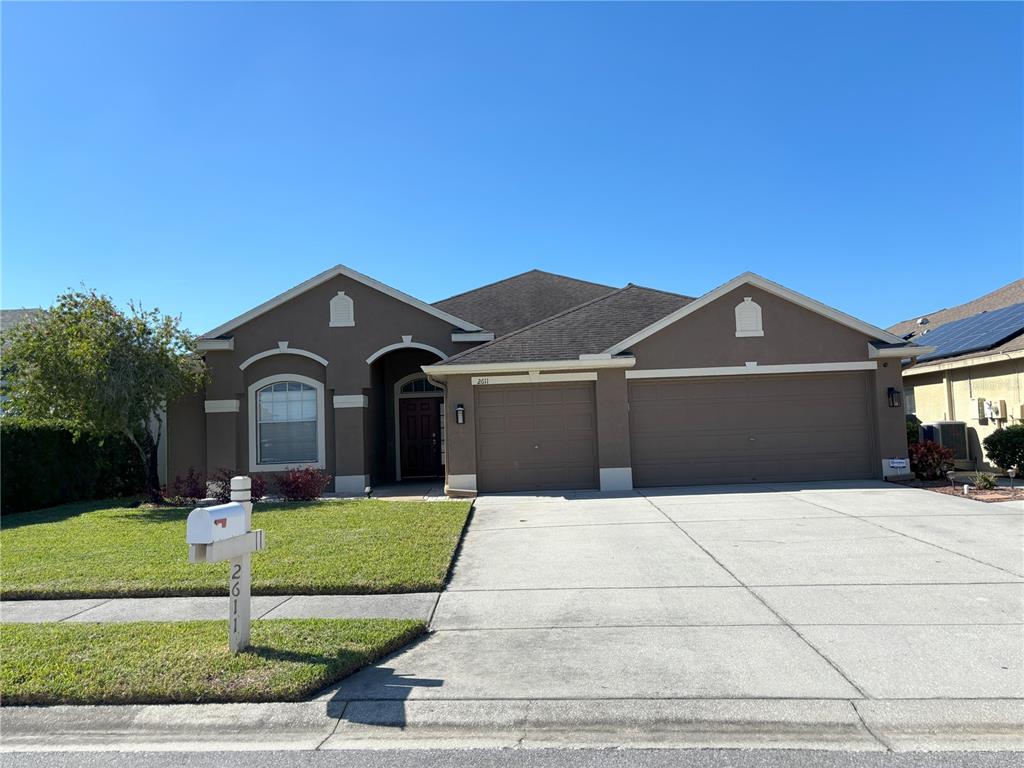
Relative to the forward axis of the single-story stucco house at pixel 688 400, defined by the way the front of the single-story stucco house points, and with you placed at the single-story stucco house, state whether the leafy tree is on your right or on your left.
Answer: on your right

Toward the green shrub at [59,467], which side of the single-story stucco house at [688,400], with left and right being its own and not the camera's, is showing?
right

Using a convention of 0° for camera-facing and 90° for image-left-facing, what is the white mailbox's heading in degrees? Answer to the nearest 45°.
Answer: approximately 45°

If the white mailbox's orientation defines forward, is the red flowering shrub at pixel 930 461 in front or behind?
behind

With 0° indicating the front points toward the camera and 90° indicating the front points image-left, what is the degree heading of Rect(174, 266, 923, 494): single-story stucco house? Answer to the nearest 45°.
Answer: approximately 0°

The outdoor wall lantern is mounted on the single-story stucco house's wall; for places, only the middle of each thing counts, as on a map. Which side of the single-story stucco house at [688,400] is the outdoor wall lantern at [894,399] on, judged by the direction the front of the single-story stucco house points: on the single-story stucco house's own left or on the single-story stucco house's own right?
on the single-story stucco house's own left

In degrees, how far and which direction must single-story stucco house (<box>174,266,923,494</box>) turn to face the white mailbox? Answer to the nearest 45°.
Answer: approximately 45° to its right
